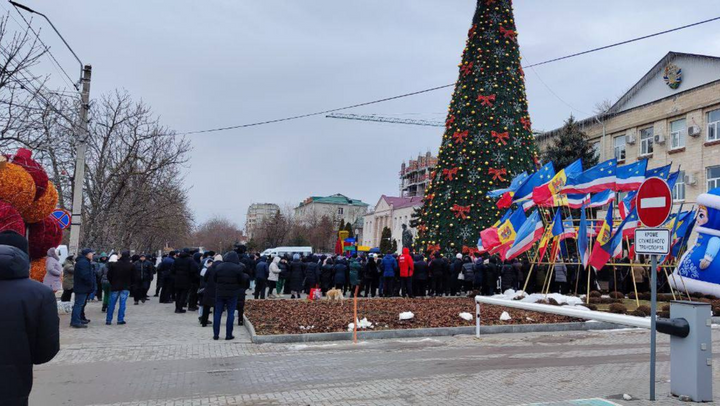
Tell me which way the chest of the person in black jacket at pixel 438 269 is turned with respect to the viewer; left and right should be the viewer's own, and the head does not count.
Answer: facing away from the viewer

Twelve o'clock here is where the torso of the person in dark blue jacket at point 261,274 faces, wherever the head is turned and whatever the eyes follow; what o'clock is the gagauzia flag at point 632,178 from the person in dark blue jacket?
The gagauzia flag is roughly at 4 o'clock from the person in dark blue jacket.

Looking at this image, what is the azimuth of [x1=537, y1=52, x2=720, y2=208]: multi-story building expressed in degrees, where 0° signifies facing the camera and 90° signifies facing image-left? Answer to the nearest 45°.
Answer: approximately 45°

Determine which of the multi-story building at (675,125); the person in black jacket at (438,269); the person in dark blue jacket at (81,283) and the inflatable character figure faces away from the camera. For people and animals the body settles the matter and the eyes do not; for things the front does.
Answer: the person in black jacket at (438,269)

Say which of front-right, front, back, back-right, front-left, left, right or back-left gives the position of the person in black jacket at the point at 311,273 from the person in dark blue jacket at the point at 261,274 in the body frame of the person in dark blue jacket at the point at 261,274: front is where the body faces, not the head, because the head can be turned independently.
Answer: front-right

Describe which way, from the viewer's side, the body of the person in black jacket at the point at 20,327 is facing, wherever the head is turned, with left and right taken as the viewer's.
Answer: facing away from the viewer

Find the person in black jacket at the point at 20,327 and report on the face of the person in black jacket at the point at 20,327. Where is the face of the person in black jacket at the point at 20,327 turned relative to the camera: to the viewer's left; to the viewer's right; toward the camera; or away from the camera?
away from the camera

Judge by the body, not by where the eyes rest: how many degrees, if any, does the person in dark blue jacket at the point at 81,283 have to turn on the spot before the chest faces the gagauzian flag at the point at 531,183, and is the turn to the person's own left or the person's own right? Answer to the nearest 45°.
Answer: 0° — they already face it

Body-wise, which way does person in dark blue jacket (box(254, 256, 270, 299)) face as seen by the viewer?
away from the camera

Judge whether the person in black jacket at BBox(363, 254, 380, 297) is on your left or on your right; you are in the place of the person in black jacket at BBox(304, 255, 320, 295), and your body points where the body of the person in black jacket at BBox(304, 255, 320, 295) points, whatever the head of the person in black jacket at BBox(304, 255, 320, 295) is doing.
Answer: on your right

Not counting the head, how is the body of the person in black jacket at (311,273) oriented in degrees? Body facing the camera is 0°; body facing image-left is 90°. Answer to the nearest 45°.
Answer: approximately 180°
